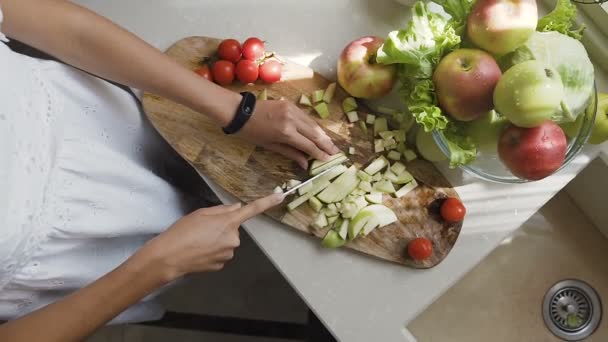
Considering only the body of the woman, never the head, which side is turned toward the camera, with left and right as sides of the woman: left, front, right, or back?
right
